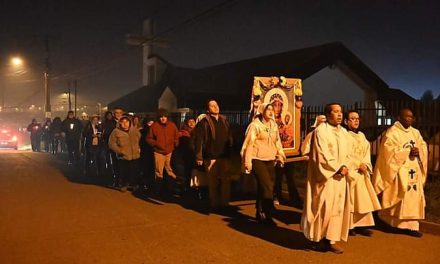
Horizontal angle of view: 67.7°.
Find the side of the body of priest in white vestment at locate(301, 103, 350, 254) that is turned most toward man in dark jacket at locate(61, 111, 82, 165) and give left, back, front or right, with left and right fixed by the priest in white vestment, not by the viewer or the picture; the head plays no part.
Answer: back

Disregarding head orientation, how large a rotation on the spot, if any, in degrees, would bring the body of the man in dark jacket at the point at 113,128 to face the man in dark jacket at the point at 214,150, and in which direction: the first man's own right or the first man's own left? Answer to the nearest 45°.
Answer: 0° — they already face them

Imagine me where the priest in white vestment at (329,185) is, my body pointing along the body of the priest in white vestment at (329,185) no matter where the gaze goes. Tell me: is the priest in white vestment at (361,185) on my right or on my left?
on my left

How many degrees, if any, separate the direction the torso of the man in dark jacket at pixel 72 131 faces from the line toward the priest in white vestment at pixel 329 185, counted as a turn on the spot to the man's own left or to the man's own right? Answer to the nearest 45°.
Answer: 0° — they already face them

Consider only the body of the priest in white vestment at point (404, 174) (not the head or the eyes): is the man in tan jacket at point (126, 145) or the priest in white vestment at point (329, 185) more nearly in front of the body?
the priest in white vestment

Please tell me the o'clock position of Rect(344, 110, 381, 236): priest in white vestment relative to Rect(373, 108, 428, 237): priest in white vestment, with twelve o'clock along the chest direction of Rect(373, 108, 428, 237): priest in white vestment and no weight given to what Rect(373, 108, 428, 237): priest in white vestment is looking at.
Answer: Rect(344, 110, 381, 236): priest in white vestment is roughly at 3 o'clock from Rect(373, 108, 428, 237): priest in white vestment.

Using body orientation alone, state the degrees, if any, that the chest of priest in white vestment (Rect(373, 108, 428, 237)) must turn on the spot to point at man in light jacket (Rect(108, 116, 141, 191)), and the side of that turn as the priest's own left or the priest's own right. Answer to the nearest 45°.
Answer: approximately 135° to the priest's own right

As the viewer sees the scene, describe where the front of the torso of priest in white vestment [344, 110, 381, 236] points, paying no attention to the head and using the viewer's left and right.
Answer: facing the viewer and to the right of the viewer

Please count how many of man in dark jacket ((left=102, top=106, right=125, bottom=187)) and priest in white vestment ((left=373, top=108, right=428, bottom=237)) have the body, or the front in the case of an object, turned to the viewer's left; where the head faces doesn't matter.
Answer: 0
